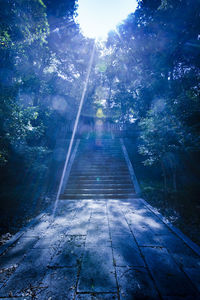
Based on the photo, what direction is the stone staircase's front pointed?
toward the camera
